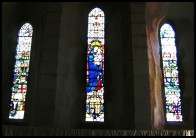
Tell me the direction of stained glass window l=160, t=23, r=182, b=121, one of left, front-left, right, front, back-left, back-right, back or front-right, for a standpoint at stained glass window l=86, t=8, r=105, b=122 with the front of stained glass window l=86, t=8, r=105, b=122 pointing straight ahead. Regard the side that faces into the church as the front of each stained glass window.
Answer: left

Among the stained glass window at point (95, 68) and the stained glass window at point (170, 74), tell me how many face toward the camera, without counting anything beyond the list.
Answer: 2

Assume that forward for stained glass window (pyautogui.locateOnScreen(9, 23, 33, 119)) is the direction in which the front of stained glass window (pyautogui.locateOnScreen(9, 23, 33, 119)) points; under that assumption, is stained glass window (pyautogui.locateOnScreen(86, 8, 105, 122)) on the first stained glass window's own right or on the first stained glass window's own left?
on the first stained glass window's own left

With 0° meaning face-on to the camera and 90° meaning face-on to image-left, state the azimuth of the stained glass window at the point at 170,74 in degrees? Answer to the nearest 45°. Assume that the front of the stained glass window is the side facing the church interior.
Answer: approximately 0°

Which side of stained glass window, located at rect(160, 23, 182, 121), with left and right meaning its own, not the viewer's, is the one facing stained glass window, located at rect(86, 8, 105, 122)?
right

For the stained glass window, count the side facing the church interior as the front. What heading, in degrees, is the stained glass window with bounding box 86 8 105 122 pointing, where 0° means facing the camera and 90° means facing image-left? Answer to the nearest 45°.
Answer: approximately 0°

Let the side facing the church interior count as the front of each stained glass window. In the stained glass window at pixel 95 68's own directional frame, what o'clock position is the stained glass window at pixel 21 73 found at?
the stained glass window at pixel 21 73 is roughly at 3 o'clock from the stained glass window at pixel 95 68.
